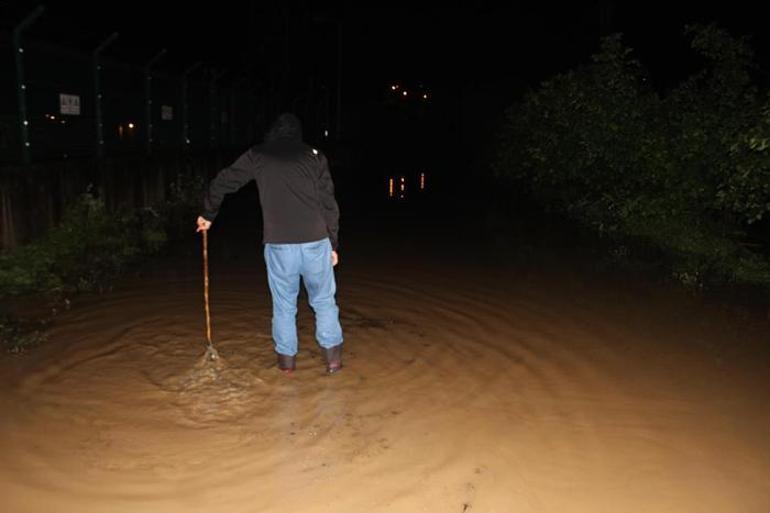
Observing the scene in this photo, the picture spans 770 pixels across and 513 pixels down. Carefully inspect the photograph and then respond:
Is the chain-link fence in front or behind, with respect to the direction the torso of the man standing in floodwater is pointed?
in front

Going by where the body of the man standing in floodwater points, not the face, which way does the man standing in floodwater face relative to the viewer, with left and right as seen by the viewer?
facing away from the viewer

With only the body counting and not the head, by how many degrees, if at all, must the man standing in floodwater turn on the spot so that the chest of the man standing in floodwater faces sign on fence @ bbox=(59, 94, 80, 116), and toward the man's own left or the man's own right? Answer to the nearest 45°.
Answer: approximately 45° to the man's own left

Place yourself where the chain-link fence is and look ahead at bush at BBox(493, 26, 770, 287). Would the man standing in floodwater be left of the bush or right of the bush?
right

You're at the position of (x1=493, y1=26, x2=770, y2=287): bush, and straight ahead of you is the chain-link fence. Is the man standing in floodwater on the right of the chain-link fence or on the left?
left

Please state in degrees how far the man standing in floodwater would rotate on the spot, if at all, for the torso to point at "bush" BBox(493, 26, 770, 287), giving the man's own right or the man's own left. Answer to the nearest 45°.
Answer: approximately 45° to the man's own right
